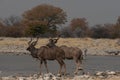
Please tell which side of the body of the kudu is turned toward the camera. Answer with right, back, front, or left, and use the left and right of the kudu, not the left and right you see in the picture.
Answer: left
